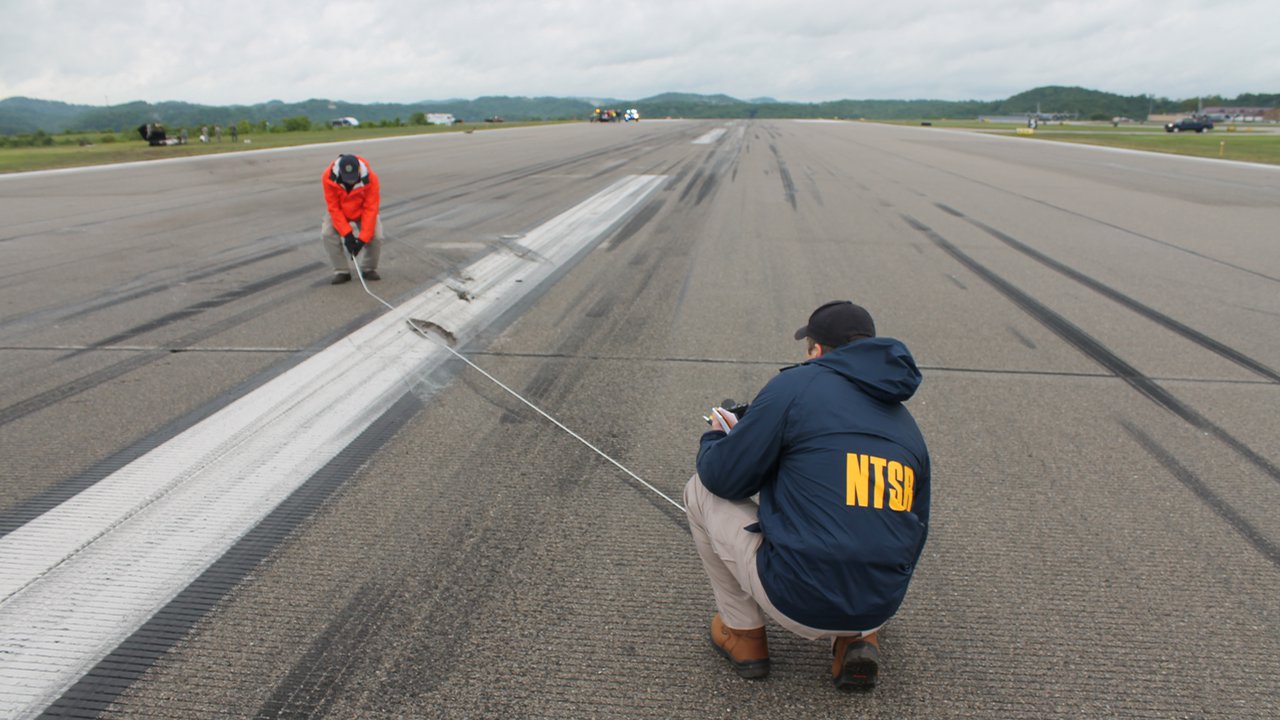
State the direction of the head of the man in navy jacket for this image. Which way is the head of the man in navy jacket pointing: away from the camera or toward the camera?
away from the camera

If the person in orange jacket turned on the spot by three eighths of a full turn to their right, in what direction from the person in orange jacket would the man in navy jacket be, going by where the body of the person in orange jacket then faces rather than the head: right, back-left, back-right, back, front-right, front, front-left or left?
back-left

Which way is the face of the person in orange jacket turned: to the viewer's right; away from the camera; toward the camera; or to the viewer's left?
toward the camera

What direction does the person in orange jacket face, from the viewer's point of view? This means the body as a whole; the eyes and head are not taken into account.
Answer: toward the camera

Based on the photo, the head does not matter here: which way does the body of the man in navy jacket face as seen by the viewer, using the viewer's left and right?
facing away from the viewer and to the left of the viewer
